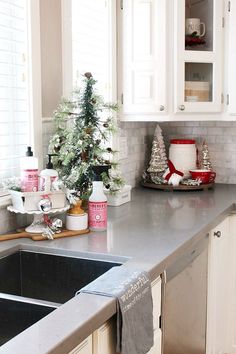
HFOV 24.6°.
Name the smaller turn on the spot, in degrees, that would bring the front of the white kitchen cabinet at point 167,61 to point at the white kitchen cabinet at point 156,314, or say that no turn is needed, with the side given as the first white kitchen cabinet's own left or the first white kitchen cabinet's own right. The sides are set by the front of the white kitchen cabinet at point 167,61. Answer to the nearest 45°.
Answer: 0° — it already faces it

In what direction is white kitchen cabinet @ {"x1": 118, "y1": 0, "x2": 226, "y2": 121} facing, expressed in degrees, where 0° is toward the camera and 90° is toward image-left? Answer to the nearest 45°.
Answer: approximately 0°

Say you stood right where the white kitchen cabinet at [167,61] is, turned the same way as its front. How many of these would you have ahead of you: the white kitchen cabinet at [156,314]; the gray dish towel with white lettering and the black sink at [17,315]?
3
